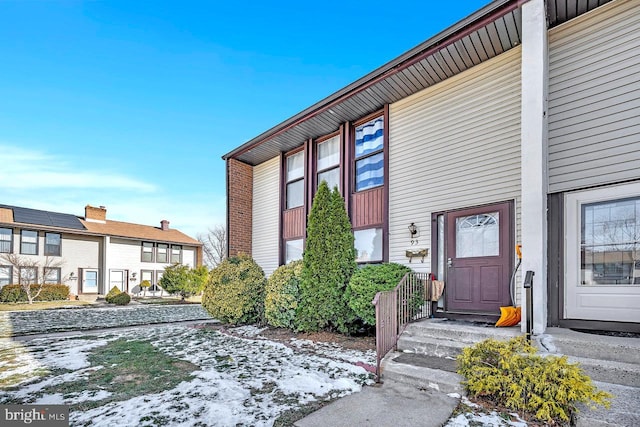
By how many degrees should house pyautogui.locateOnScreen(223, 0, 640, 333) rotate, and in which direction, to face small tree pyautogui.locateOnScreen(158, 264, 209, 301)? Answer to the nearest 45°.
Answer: approximately 90° to its right

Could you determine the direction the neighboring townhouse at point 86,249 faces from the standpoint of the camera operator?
facing the viewer and to the right of the viewer

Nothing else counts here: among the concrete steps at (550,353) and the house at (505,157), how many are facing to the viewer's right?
0

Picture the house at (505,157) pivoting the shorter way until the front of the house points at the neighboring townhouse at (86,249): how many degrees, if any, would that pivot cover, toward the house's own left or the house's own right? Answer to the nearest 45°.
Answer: approximately 90° to the house's own right

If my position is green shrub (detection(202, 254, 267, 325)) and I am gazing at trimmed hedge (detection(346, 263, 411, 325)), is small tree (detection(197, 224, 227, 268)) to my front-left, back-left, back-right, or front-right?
back-left

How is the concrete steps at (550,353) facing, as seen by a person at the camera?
facing the viewer and to the left of the viewer

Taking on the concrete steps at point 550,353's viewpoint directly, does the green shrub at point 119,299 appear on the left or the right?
on its right

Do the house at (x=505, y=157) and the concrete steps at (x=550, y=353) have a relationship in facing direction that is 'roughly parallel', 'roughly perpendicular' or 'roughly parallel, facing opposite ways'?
roughly parallel

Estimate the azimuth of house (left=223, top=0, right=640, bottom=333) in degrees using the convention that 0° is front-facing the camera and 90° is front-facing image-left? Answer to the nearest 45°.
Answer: approximately 45°
